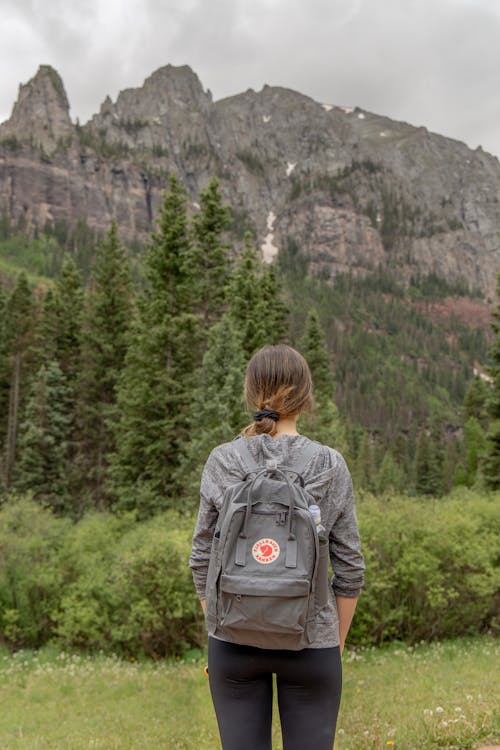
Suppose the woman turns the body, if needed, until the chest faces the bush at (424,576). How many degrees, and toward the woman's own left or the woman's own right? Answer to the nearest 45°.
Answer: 0° — they already face it

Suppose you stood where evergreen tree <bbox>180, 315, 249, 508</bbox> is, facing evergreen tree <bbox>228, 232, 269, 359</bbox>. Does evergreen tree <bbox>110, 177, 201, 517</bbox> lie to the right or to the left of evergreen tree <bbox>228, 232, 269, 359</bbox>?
left

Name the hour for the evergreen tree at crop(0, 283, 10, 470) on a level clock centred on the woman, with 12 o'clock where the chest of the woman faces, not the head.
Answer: The evergreen tree is roughly at 11 o'clock from the woman.

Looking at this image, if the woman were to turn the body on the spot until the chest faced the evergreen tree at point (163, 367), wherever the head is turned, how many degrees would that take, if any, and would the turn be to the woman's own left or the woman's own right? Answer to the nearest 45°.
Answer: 0° — they already face it

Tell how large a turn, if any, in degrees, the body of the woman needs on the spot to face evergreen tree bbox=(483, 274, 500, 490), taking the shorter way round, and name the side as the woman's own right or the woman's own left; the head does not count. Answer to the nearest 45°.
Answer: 0° — they already face it

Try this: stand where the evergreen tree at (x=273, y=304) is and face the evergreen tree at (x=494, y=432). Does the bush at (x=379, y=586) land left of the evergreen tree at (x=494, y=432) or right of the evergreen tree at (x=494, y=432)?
right

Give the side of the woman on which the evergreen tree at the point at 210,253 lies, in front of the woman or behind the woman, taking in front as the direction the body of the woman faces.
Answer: in front

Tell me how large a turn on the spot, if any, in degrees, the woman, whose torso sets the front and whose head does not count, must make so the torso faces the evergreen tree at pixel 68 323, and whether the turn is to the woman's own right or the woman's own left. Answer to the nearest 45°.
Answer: approximately 45° to the woman's own left

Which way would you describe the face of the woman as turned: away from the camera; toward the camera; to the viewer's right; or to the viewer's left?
away from the camera

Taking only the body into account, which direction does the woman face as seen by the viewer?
away from the camera
